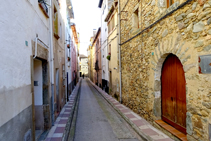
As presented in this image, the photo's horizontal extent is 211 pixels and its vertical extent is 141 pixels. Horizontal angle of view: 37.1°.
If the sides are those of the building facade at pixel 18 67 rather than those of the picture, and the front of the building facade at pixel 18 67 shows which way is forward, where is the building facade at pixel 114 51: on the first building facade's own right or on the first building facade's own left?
on the first building facade's own left

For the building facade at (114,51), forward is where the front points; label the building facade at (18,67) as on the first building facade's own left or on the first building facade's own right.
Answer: on the first building facade's own left

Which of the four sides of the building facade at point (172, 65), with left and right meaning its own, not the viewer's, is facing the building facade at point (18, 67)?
front

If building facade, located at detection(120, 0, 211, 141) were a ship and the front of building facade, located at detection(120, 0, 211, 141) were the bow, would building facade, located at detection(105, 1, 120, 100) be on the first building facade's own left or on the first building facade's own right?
on the first building facade's own right

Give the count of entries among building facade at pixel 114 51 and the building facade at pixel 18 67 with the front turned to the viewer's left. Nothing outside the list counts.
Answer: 1

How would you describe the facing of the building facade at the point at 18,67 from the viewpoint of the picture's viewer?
facing to the right of the viewer

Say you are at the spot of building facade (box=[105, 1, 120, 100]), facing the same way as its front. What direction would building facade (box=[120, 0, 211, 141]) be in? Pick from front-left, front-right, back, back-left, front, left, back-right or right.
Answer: left

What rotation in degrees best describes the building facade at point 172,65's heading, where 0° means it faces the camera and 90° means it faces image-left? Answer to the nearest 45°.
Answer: approximately 45°

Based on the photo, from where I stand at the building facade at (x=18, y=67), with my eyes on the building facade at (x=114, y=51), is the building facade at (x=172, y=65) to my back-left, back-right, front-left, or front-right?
front-right

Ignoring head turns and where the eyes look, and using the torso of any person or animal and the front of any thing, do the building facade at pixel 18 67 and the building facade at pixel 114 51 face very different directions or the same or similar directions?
very different directions

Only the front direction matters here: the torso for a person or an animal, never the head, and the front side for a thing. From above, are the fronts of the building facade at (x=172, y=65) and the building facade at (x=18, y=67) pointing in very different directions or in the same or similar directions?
very different directions

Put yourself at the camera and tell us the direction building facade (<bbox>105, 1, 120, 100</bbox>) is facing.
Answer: facing to the left of the viewer
